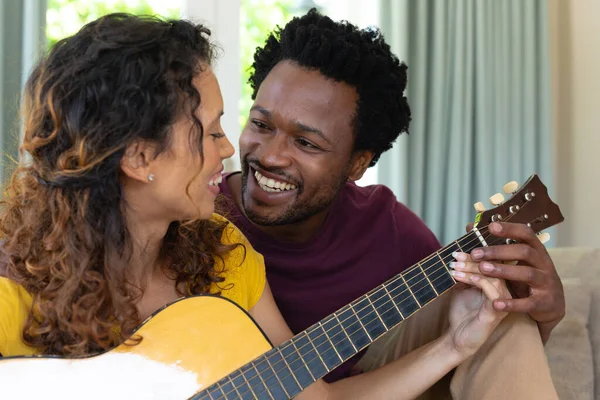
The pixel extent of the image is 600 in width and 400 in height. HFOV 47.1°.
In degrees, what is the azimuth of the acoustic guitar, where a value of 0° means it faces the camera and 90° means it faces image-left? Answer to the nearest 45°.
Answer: approximately 0°

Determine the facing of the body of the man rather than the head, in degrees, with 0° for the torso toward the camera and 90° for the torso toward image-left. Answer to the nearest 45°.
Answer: approximately 45°

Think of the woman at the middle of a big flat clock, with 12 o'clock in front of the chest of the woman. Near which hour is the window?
The window is roughly at 7 o'clock from the woman.

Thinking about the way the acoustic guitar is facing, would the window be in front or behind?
behind

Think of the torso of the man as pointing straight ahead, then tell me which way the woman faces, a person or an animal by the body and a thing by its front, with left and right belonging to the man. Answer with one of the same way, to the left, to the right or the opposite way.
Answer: to the left

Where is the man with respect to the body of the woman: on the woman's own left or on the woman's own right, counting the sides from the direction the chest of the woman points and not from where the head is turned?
on the woman's own left

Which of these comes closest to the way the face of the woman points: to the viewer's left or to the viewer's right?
to the viewer's right

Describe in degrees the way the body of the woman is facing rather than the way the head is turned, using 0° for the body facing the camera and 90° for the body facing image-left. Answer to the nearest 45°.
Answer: approximately 315°
